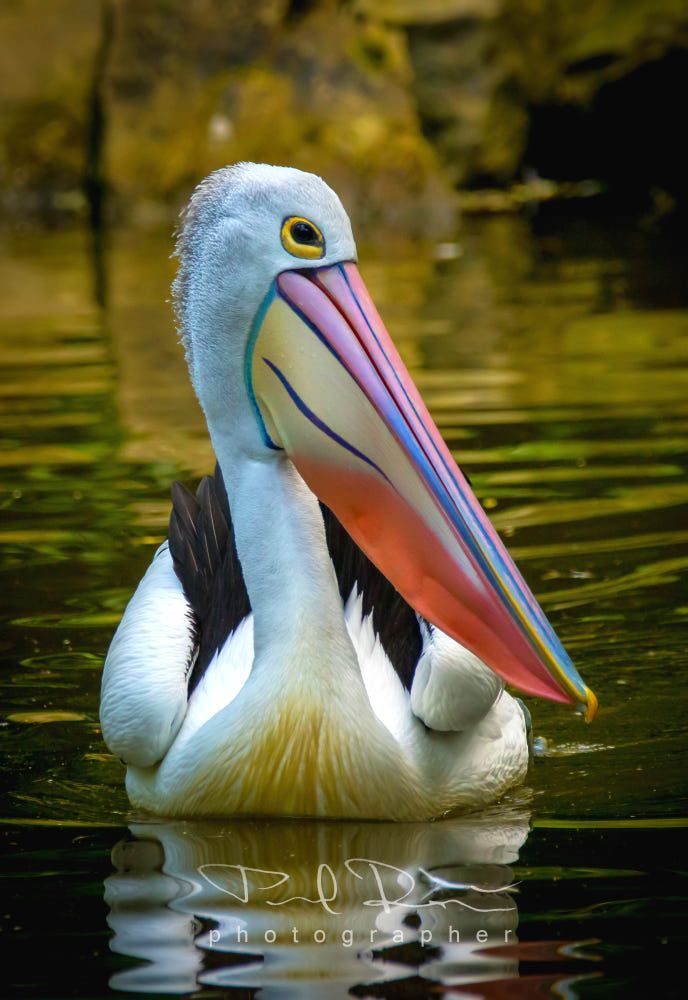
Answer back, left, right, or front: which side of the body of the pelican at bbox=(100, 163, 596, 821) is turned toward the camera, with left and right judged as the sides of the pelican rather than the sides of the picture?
front
